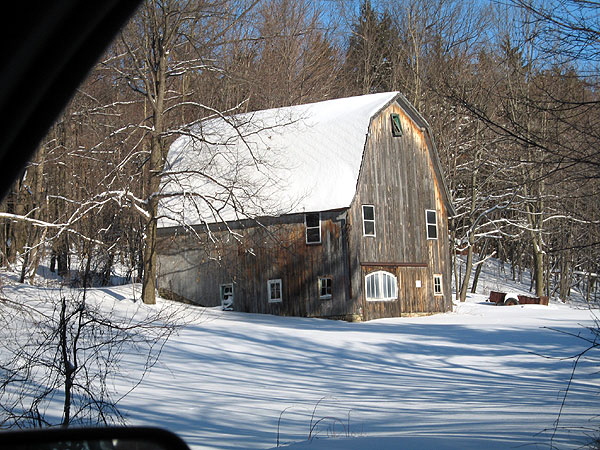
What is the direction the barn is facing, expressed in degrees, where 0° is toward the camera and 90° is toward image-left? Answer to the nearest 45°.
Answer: approximately 315°

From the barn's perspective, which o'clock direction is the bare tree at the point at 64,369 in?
The bare tree is roughly at 2 o'clock from the barn.
